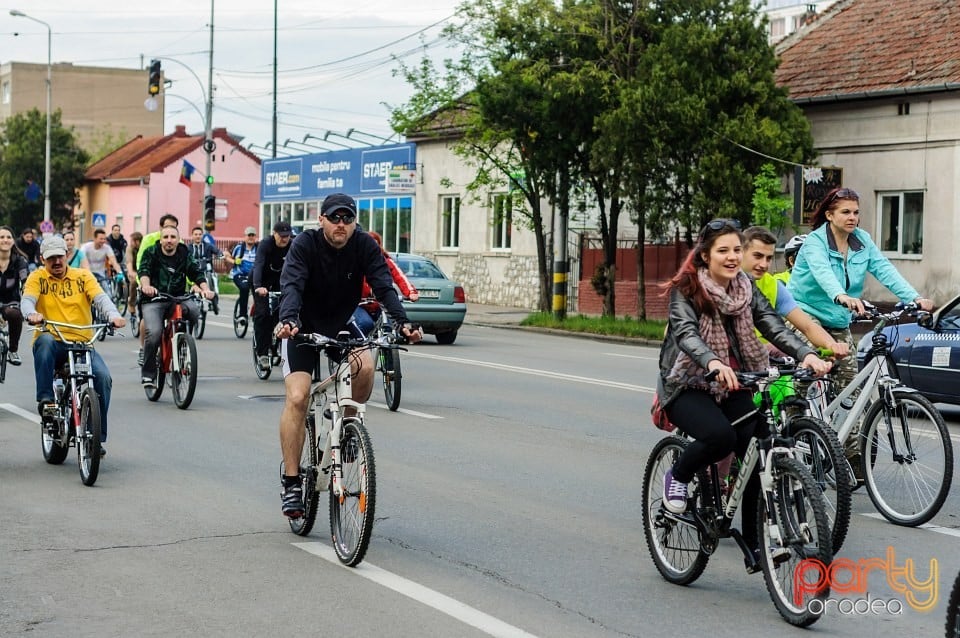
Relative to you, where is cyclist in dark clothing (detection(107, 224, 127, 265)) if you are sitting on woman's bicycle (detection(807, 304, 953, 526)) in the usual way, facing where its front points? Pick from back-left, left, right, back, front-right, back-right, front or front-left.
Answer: back

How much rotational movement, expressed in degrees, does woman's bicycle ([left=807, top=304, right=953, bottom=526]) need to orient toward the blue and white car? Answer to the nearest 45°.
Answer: approximately 135° to its left

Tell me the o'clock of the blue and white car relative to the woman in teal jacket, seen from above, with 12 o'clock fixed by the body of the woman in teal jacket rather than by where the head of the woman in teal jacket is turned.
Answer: The blue and white car is roughly at 8 o'clock from the woman in teal jacket.

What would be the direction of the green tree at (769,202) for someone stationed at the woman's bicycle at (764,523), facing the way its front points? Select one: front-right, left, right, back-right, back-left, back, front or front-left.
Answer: back-left

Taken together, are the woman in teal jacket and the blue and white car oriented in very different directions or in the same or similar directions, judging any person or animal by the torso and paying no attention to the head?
very different directions

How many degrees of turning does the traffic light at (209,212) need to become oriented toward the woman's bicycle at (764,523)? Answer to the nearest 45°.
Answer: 0° — it already faces it
